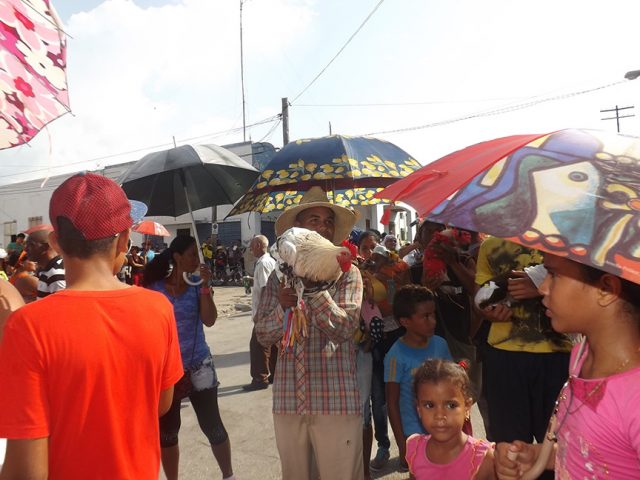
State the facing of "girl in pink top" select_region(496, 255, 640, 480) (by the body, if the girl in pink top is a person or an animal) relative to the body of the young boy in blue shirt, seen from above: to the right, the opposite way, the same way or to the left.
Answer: to the right

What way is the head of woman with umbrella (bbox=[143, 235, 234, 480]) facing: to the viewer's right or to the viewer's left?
to the viewer's right

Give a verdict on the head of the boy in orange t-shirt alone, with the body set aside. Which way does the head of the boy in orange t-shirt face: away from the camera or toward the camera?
away from the camera

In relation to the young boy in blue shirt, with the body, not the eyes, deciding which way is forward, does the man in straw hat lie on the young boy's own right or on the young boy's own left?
on the young boy's own right

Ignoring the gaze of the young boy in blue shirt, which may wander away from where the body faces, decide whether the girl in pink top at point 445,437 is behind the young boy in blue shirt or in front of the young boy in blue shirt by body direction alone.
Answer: in front

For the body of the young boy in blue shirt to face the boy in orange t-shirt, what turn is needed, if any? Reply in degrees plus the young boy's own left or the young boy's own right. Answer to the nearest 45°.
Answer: approximately 90° to the young boy's own right

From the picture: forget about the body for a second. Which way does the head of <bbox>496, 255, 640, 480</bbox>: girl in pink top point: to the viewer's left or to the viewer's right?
to the viewer's left

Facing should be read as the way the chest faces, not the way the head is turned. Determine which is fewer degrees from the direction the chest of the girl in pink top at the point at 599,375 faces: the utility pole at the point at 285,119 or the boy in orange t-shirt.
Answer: the boy in orange t-shirt

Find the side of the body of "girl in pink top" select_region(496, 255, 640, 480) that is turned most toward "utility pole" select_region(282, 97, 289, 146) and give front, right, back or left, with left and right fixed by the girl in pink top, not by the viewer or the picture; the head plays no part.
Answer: right

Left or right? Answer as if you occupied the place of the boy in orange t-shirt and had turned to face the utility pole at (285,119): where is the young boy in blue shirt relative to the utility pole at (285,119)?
right

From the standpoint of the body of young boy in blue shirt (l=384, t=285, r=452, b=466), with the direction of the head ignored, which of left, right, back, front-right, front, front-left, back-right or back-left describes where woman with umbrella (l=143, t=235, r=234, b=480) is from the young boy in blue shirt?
back-right

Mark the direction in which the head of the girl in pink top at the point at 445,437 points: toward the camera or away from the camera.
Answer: toward the camera

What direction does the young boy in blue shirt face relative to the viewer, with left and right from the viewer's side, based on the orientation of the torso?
facing the viewer and to the right of the viewer

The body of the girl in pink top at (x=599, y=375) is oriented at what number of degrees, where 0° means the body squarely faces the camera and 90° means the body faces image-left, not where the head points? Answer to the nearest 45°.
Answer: approximately 45°
